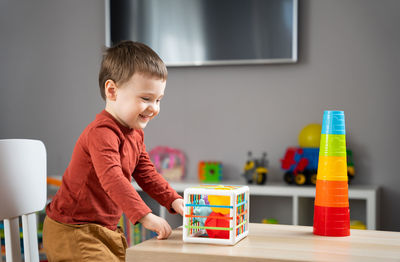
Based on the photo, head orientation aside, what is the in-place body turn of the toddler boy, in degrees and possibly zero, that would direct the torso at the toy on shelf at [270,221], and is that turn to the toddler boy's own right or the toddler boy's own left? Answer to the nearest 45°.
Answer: approximately 90° to the toddler boy's own left

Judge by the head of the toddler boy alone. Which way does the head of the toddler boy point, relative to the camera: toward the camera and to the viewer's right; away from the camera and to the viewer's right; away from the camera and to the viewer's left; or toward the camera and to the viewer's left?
toward the camera and to the viewer's right

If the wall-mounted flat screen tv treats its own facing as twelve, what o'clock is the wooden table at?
The wooden table is roughly at 12 o'clock from the wall-mounted flat screen tv.

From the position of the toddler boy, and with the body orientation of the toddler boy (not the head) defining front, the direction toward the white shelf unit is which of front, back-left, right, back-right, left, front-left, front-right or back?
left

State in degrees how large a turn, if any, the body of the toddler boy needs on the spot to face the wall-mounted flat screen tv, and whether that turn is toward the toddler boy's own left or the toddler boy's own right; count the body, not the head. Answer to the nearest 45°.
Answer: approximately 135° to the toddler boy's own left

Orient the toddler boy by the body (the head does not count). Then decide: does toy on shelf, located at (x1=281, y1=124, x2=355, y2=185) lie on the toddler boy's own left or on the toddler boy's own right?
on the toddler boy's own left

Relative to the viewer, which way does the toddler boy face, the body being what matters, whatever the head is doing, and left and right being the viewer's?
facing the viewer and to the right of the viewer

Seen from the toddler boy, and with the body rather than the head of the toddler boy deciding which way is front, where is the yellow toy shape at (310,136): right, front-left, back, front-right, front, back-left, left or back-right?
left

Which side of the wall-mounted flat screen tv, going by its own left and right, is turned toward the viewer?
front

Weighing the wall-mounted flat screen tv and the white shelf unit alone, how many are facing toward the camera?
2

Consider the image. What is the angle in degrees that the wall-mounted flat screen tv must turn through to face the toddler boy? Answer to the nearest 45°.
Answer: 0° — it already faces them

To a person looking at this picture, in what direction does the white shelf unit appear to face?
facing the viewer

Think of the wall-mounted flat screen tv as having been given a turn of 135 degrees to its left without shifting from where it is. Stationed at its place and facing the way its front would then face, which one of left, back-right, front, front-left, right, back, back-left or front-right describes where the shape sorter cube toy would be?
back-right
